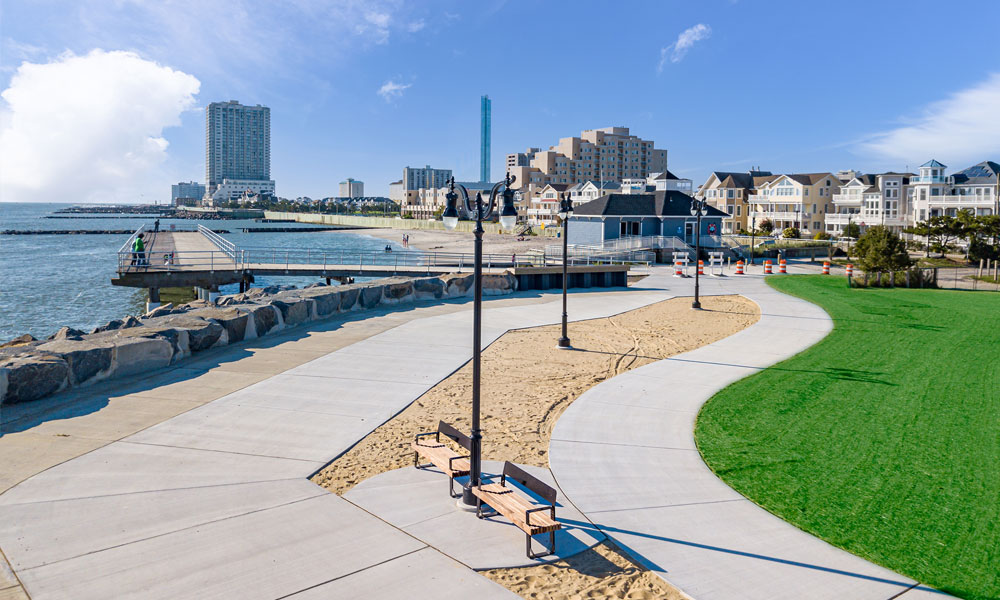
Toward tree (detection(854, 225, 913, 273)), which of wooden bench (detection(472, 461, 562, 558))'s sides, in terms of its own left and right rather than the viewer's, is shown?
back

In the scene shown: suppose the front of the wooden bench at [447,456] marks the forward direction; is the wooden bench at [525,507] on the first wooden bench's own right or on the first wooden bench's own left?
on the first wooden bench's own left

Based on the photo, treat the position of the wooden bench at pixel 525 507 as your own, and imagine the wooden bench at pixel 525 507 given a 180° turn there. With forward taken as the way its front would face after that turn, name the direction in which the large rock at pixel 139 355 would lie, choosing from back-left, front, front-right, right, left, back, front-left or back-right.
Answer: left

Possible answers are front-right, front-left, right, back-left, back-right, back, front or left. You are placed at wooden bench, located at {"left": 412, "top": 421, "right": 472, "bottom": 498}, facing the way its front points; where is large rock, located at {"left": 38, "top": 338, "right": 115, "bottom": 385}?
right

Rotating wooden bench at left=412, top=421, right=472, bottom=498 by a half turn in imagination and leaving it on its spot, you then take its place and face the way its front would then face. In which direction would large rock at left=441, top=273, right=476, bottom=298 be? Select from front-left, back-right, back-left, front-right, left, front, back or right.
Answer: front-left

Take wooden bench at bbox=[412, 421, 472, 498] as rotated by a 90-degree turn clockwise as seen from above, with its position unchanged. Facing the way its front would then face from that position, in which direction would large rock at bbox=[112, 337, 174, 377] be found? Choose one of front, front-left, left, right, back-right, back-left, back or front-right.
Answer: front

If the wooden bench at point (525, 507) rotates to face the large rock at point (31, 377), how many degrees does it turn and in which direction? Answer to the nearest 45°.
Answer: approximately 90° to its right

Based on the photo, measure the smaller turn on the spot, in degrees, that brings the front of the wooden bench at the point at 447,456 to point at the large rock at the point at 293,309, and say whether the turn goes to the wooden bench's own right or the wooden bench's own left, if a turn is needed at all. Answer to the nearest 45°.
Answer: approximately 135° to the wooden bench's own right

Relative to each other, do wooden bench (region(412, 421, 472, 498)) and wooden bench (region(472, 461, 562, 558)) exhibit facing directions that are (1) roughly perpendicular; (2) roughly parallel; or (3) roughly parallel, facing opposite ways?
roughly parallel

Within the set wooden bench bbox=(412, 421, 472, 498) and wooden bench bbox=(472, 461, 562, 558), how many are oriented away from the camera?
0

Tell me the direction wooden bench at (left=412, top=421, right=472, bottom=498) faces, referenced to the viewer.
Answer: facing the viewer and to the left of the viewer
